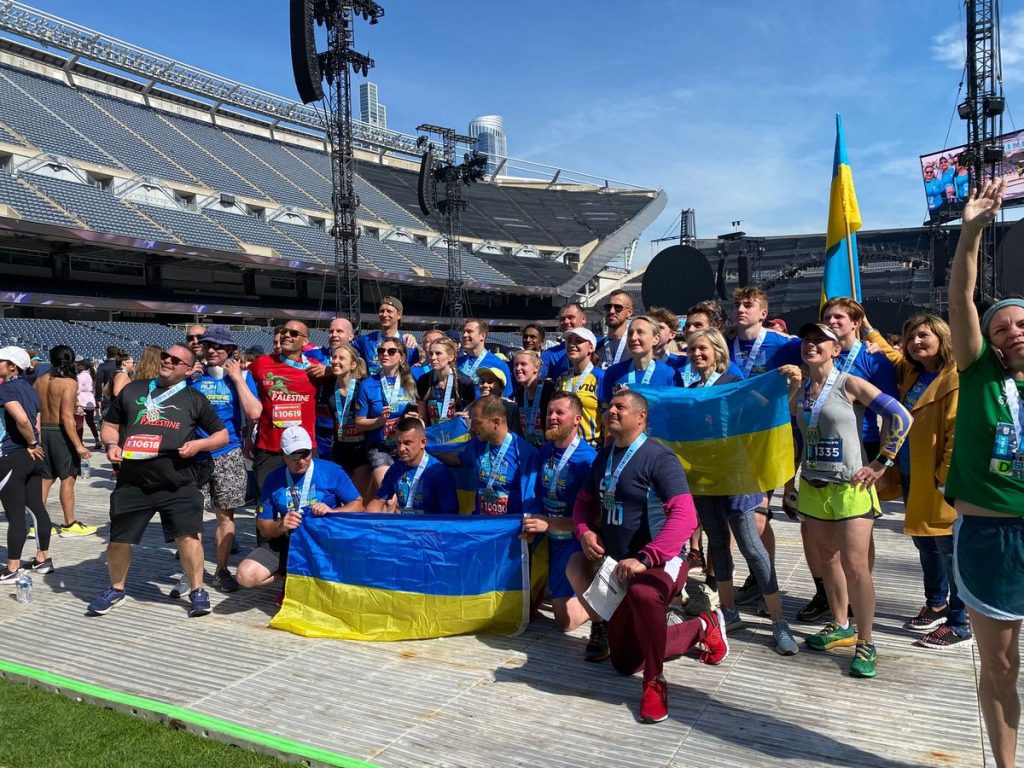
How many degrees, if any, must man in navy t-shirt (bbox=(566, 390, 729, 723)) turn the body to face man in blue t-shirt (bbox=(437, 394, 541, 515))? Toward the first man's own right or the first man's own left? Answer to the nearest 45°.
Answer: approximately 90° to the first man's own right

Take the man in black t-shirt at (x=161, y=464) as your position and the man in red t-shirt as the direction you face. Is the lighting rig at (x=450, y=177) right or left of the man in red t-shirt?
left

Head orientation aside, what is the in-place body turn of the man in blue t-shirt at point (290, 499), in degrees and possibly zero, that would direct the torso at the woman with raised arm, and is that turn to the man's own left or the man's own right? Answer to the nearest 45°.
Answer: approximately 45° to the man's own left

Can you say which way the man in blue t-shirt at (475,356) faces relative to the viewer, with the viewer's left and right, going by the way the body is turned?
facing the viewer and to the left of the viewer

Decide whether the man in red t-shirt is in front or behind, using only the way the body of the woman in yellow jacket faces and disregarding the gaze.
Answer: in front

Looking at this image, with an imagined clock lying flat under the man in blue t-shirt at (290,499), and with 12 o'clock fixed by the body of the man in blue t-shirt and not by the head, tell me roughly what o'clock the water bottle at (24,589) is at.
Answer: The water bottle is roughly at 4 o'clock from the man in blue t-shirt.

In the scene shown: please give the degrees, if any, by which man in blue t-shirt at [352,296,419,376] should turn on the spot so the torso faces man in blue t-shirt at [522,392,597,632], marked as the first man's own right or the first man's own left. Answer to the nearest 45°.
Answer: approximately 45° to the first man's own left

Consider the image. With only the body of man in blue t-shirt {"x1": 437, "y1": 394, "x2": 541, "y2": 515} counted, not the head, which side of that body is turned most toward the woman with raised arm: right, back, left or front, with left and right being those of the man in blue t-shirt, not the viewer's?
left

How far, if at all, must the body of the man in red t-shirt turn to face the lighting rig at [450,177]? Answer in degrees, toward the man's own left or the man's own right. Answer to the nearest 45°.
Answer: approximately 180°

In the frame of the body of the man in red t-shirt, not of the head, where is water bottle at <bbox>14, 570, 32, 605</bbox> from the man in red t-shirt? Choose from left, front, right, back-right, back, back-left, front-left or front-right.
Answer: right

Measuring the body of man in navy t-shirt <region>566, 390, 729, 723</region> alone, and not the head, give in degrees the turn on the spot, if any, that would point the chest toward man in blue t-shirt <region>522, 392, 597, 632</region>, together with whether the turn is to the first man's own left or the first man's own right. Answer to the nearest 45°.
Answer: approximately 90° to the first man's own right

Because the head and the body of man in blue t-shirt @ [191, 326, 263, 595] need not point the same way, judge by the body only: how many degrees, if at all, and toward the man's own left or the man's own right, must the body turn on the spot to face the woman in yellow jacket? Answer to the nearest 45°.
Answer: approximately 90° to the man's own left

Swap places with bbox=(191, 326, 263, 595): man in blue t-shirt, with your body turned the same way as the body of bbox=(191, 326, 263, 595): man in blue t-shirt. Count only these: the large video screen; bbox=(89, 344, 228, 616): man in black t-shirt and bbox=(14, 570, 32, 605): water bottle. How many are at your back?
1

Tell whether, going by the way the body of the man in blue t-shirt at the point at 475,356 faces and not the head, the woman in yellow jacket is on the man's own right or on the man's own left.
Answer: on the man's own left

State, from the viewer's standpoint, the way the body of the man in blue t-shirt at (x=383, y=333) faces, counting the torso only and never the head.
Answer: toward the camera

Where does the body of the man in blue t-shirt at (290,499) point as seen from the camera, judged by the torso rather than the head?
toward the camera

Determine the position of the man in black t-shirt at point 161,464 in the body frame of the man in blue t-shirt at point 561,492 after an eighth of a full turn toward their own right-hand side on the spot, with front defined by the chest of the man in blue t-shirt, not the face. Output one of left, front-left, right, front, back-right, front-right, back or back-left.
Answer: front

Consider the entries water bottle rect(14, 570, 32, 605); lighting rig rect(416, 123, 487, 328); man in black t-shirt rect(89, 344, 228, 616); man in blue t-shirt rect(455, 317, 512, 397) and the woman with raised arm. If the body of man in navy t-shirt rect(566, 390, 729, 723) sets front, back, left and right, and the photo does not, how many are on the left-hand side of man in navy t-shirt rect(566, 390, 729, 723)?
1
